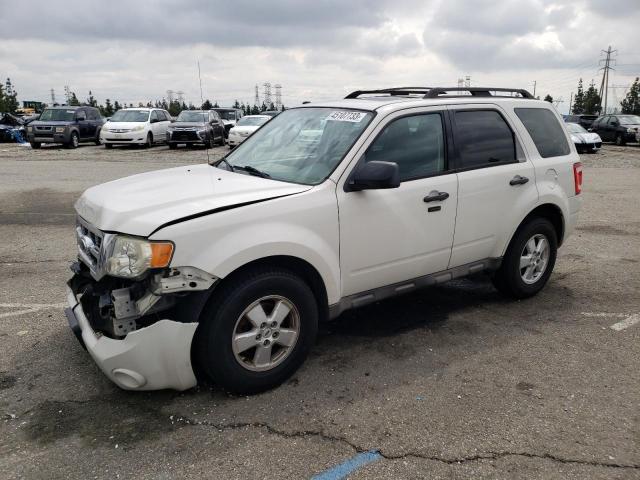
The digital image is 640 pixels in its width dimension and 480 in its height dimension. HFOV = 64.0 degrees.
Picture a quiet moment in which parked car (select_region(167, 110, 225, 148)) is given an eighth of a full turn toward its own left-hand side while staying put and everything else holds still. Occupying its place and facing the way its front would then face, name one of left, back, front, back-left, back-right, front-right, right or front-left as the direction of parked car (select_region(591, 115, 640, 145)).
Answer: left

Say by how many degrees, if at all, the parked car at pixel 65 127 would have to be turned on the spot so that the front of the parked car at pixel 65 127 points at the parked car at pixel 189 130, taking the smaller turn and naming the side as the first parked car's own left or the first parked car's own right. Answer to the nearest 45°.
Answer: approximately 90° to the first parked car's own left

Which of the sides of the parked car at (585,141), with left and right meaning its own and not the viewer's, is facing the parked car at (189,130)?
right

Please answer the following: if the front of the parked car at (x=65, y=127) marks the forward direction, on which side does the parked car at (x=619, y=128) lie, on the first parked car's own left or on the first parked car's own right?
on the first parked car's own left

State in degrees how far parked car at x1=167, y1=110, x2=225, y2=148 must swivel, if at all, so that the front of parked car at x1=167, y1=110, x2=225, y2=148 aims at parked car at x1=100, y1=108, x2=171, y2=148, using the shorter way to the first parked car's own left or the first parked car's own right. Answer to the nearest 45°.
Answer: approximately 45° to the first parked car's own right

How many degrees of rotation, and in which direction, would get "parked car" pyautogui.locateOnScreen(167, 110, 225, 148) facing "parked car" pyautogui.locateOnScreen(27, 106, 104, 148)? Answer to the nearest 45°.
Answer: approximately 45° to its right

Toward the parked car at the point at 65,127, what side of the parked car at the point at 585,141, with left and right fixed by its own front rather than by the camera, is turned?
right

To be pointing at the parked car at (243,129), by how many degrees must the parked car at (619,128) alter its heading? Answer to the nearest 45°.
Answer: approximately 90° to its right

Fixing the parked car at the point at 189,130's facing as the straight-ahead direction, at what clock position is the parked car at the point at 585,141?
the parked car at the point at 585,141 is roughly at 8 o'clock from the parked car at the point at 189,130.
